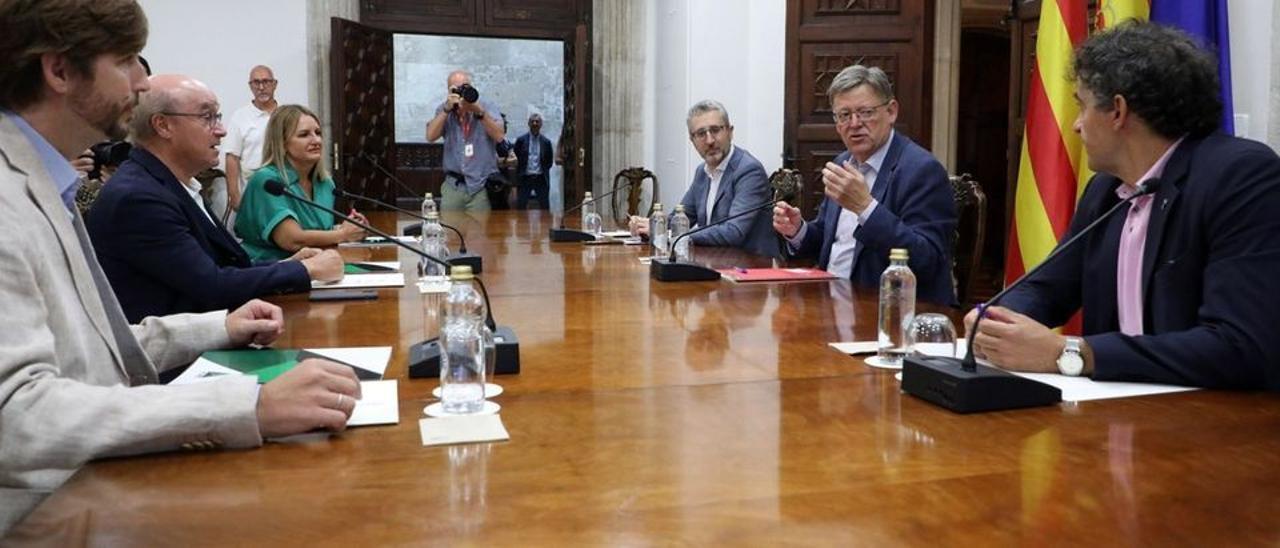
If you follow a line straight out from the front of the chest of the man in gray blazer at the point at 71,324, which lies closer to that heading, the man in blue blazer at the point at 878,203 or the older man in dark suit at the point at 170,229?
the man in blue blazer

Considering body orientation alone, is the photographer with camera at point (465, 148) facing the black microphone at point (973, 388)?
yes

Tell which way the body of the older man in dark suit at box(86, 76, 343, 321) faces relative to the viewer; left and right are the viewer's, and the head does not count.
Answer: facing to the right of the viewer

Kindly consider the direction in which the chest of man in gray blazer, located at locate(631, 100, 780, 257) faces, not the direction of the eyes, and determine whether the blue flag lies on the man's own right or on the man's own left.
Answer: on the man's own left

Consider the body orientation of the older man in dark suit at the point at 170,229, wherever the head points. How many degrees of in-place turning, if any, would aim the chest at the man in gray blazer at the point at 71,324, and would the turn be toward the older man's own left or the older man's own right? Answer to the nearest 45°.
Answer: approximately 90° to the older man's own right

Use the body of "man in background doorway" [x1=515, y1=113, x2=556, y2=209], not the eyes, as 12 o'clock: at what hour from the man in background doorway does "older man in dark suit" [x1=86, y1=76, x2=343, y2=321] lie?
The older man in dark suit is roughly at 12 o'clock from the man in background doorway.

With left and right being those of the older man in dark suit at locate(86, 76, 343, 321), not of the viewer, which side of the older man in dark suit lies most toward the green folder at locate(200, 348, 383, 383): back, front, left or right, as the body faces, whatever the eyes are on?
right

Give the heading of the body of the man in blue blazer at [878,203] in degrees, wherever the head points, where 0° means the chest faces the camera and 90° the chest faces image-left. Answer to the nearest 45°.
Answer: approximately 45°

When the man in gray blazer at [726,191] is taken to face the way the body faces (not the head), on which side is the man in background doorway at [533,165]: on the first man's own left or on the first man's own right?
on the first man's own right
